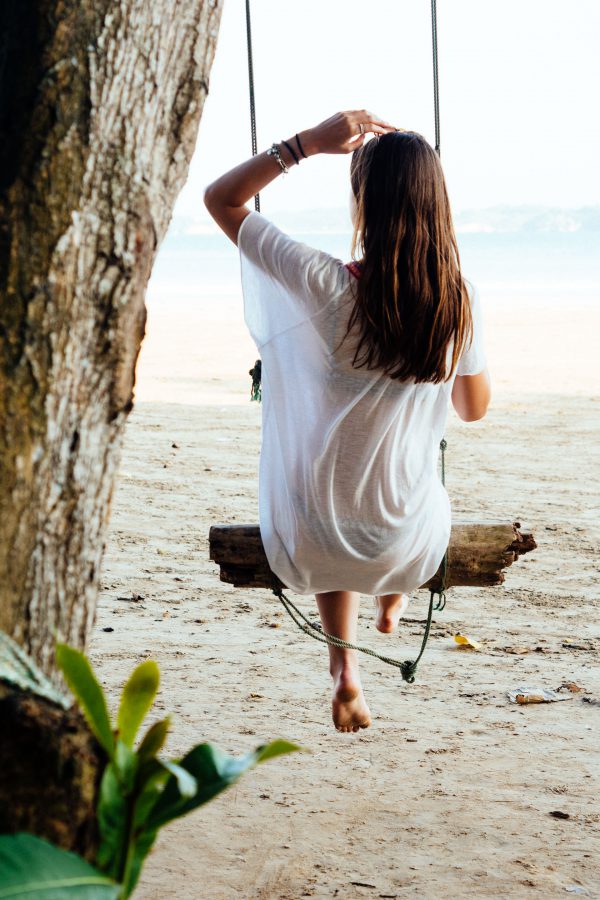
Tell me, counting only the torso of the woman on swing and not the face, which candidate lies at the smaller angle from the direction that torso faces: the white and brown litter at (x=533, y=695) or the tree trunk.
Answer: the white and brown litter

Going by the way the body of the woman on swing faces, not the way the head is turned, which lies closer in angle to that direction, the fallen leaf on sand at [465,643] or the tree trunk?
the fallen leaf on sand

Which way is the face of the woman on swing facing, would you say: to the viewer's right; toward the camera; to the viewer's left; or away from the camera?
away from the camera

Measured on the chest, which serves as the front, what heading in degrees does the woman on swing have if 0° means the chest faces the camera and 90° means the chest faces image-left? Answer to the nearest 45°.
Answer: approximately 180°

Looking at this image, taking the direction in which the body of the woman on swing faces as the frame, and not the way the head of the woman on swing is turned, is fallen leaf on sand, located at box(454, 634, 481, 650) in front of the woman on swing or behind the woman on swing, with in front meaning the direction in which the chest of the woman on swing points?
in front
